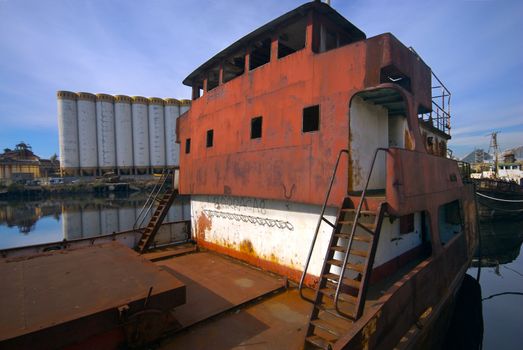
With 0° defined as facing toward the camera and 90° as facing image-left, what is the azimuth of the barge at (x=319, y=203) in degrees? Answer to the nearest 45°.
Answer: approximately 45°
